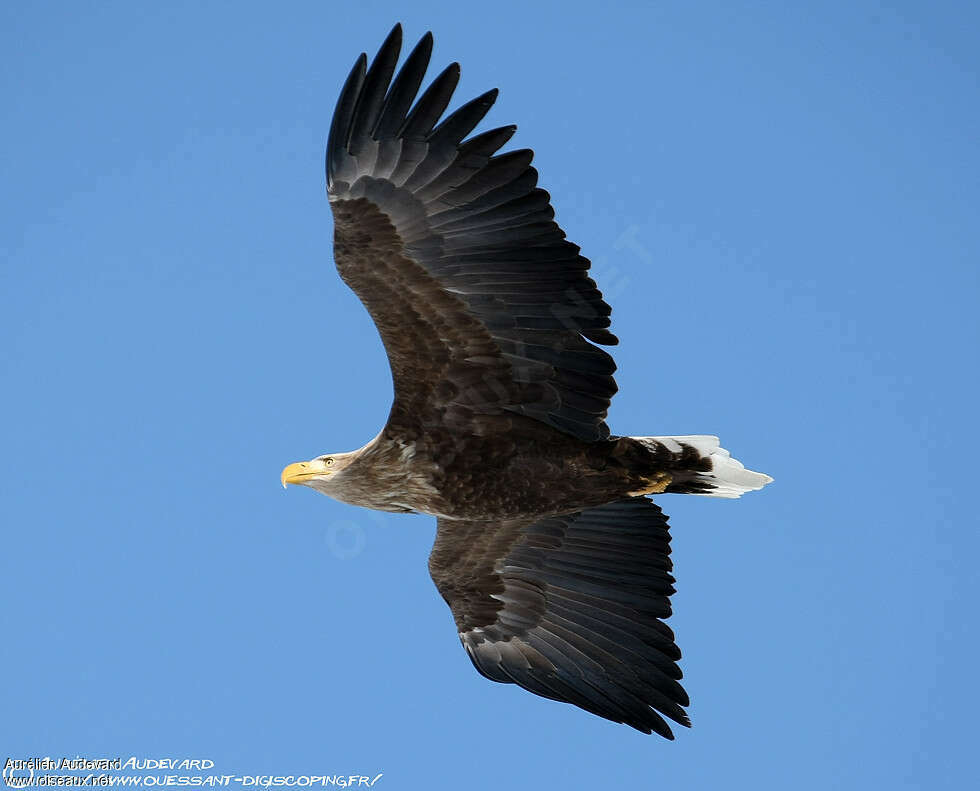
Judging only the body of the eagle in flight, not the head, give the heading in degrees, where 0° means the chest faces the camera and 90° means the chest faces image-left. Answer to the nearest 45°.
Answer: approximately 90°
